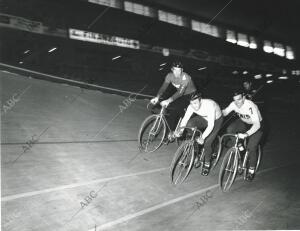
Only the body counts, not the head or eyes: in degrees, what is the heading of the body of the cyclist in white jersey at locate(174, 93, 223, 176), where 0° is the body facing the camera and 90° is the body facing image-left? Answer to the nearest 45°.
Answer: approximately 45°

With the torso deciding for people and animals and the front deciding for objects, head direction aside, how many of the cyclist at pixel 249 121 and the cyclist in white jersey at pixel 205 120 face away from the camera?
0

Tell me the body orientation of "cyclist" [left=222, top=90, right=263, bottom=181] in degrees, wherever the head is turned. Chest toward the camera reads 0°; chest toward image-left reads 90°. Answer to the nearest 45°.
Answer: approximately 45°

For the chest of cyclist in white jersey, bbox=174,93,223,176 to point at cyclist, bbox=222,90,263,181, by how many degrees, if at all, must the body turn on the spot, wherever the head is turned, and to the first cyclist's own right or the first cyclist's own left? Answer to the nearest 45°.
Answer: approximately 90° to the first cyclist's own left
